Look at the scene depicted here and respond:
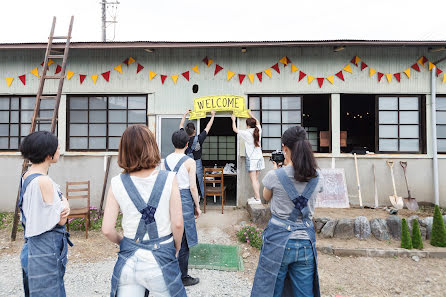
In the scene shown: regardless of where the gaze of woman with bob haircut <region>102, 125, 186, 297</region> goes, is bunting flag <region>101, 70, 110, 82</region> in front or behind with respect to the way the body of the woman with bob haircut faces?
in front

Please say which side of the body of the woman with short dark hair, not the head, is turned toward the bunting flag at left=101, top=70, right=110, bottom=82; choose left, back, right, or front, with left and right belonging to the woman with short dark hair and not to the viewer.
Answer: left

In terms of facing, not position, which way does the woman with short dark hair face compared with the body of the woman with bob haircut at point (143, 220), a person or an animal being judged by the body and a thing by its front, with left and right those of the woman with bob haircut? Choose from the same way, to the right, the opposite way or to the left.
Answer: to the right

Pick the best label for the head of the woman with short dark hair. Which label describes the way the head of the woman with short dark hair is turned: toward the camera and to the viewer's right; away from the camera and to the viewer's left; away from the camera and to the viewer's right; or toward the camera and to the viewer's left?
away from the camera and to the viewer's right

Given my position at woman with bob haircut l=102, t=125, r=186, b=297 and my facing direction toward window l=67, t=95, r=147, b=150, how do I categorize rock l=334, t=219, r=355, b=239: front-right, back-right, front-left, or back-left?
front-right

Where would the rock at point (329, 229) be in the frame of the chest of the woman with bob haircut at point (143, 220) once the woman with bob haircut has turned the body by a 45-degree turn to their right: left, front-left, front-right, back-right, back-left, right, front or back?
front

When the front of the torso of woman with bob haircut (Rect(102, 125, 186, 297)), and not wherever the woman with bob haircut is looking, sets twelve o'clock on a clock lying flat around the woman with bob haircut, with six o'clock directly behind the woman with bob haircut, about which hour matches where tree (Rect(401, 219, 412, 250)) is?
The tree is roughly at 2 o'clock from the woman with bob haircut.

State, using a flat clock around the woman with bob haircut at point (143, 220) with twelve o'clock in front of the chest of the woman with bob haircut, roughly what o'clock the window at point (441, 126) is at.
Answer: The window is roughly at 2 o'clock from the woman with bob haircut.

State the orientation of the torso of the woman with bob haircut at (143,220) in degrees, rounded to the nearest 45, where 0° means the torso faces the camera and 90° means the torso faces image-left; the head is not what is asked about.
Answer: approximately 180°

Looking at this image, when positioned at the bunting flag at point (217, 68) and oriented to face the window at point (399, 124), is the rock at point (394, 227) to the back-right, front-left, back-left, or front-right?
front-right

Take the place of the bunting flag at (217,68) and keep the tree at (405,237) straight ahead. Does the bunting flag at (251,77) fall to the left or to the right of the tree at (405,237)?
left

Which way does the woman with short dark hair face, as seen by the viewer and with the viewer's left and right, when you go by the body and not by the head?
facing to the right of the viewer

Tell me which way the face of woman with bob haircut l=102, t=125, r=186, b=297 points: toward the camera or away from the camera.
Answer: away from the camera

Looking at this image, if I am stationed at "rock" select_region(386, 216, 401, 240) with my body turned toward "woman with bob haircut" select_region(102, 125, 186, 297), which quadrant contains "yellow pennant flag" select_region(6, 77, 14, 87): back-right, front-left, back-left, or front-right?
front-right
